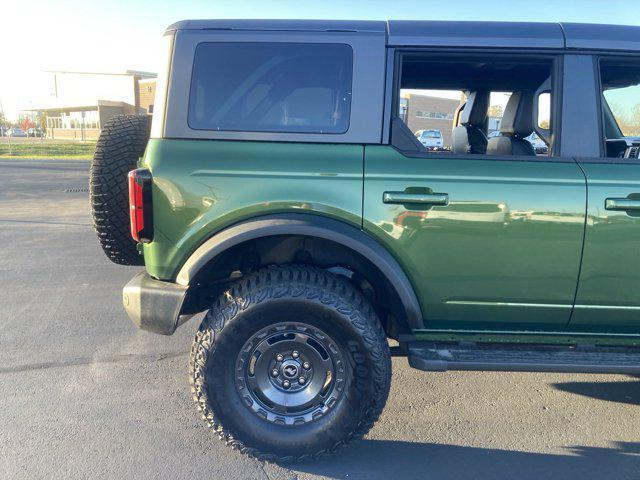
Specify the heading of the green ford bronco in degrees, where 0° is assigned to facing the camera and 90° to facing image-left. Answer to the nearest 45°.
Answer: approximately 270°
